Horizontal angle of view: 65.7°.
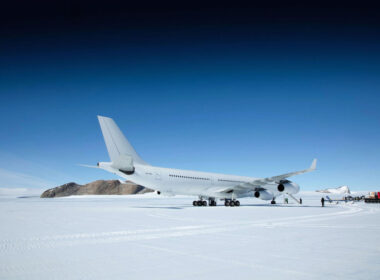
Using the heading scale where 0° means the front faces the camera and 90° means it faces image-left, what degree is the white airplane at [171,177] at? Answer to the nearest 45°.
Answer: approximately 225°
